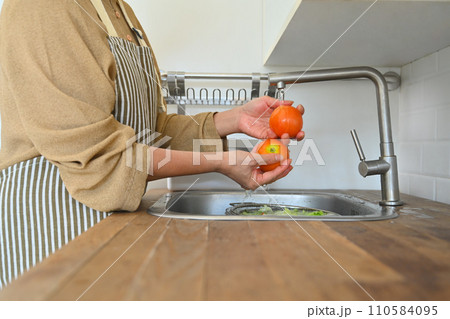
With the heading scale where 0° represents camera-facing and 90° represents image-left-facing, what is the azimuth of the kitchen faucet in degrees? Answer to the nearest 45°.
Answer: approximately 90°

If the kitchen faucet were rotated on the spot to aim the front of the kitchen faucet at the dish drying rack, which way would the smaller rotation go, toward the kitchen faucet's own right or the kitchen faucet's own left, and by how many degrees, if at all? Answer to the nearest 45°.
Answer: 0° — it already faces it
